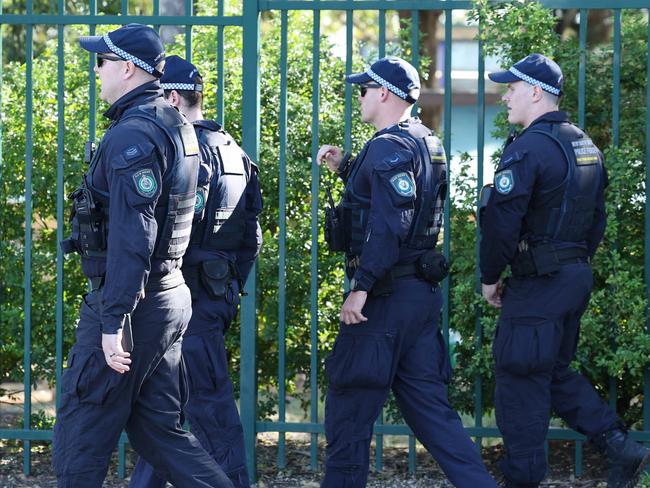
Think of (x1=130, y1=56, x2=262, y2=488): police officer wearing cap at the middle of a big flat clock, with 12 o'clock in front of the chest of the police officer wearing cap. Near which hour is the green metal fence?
The green metal fence is roughly at 2 o'clock from the police officer wearing cap.

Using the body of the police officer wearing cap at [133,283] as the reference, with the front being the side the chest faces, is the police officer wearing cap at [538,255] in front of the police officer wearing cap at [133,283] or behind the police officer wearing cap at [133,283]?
behind

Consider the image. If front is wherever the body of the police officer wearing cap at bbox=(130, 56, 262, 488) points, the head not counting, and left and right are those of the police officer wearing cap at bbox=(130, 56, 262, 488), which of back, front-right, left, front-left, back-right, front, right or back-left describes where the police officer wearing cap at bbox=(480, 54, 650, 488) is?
back-right

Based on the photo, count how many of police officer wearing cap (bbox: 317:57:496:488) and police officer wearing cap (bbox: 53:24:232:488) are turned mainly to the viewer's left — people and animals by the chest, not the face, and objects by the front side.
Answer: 2

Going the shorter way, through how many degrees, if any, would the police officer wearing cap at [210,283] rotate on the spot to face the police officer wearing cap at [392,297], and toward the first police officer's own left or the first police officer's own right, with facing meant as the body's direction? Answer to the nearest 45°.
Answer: approximately 135° to the first police officer's own right

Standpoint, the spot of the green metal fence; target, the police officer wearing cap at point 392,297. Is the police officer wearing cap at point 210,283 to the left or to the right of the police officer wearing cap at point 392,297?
right

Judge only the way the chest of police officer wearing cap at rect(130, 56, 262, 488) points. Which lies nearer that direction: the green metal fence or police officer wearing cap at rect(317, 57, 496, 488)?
the green metal fence

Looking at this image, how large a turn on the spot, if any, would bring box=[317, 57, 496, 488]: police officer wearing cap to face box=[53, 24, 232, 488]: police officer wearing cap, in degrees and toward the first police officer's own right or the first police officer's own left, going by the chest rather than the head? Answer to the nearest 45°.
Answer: approximately 45° to the first police officer's own left

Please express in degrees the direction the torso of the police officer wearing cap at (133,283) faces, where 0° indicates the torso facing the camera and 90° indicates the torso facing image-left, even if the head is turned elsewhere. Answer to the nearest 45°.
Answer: approximately 90°

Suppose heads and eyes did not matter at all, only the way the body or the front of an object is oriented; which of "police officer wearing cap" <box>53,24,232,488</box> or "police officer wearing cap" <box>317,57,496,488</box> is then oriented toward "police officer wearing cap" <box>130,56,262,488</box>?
"police officer wearing cap" <box>317,57,496,488</box>

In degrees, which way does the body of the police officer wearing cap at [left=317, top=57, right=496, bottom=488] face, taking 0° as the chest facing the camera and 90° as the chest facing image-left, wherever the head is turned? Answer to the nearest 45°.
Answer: approximately 90°
